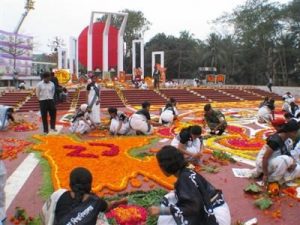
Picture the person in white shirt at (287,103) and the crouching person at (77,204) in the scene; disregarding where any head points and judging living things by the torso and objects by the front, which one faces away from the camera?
the crouching person

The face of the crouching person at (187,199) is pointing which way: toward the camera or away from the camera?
away from the camera

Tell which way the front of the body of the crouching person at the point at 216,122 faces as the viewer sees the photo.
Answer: to the viewer's left

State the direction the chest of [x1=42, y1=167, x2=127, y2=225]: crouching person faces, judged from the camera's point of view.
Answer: away from the camera

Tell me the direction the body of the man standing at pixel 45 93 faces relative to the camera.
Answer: toward the camera

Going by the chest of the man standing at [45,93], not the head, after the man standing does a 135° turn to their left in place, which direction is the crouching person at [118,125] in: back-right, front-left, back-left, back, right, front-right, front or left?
front-right

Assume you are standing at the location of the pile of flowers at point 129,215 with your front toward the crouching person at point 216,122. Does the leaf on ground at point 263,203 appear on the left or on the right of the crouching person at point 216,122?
right
